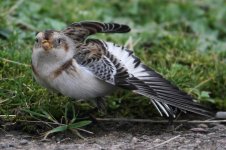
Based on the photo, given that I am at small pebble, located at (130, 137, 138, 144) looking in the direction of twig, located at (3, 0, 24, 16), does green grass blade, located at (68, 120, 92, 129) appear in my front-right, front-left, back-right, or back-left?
front-left

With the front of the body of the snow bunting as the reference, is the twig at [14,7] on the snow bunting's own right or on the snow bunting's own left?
on the snow bunting's own right

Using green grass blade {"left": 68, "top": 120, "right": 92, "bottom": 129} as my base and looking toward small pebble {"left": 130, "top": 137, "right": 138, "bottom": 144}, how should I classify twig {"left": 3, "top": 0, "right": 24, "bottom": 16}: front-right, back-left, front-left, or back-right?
back-left

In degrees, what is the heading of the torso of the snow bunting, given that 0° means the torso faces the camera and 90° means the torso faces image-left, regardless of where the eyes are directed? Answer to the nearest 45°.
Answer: approximately 45°
